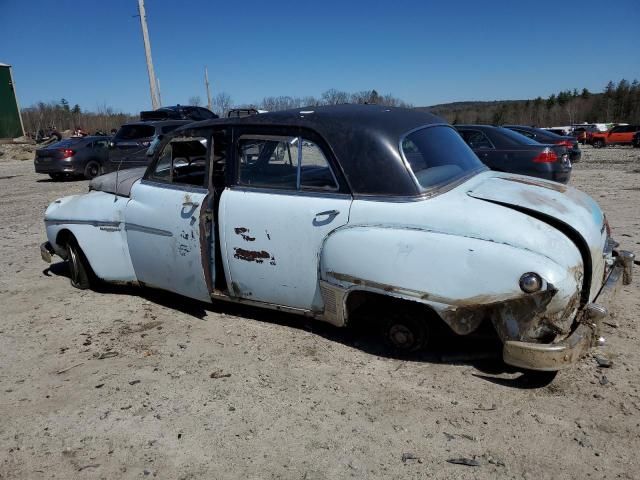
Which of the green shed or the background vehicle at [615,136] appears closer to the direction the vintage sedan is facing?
the green shed

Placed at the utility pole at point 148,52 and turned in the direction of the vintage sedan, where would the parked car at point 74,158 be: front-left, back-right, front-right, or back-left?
front-right

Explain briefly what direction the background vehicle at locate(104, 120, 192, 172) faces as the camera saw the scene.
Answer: facing away from the viewer and to the right of the viewer

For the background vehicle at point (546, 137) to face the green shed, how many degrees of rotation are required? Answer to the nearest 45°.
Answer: approximately 45° to its left

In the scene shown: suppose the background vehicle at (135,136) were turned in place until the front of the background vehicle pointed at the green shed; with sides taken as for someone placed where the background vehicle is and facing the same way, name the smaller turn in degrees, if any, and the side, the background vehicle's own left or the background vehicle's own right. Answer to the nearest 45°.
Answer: approximately 45° to the background vehicle's own left

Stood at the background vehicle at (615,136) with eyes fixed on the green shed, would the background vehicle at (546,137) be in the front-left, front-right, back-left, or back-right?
front-left

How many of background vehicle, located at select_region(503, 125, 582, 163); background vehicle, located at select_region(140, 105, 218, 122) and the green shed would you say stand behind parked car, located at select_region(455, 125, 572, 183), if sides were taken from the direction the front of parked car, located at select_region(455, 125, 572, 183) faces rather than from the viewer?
0

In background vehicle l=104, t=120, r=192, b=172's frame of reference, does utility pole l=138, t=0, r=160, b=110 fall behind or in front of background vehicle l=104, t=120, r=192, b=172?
in front

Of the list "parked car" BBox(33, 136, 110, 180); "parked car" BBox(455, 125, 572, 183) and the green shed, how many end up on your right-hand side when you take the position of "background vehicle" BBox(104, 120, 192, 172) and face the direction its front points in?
1

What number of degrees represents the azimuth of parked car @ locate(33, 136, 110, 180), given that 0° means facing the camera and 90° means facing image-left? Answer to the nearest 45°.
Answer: approximately 225°

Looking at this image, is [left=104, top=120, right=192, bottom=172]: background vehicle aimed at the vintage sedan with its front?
no

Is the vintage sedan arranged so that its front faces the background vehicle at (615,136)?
no

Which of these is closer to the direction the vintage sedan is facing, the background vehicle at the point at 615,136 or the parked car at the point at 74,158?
the parked car

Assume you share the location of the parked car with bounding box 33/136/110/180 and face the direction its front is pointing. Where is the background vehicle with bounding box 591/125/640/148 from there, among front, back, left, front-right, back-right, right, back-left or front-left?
front-right
